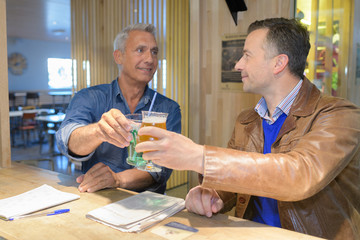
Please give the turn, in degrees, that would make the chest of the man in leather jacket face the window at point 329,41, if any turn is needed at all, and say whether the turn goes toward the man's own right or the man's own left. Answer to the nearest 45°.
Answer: approximately 135° to the man's own right

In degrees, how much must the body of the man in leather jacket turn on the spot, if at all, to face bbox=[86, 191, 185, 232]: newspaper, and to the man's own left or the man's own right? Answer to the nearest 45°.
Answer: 0° — they already face it

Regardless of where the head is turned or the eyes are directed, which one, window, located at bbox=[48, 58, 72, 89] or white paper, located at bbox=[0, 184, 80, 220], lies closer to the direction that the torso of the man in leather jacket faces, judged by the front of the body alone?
the white paper

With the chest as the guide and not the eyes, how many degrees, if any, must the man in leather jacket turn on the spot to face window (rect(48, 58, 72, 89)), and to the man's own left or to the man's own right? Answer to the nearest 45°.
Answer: approximately 90° to the man's own right

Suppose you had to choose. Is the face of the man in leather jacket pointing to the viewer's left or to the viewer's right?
to the viewer's left

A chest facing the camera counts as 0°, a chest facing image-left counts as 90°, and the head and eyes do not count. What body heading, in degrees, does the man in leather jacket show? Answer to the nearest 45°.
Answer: approximately 45°
